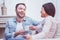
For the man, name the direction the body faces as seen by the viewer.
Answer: toward the camera

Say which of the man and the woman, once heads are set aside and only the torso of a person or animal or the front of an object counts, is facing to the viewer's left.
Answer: the woman

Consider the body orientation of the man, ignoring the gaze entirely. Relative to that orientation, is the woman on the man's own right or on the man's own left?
on the man's own left

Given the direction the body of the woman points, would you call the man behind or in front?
in front

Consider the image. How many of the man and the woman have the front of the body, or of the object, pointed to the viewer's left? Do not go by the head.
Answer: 1

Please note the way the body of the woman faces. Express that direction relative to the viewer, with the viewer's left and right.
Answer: facing to the left of the viewer

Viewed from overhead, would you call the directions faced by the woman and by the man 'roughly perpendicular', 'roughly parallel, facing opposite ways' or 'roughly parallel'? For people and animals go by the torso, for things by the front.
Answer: roughly perpendicular
